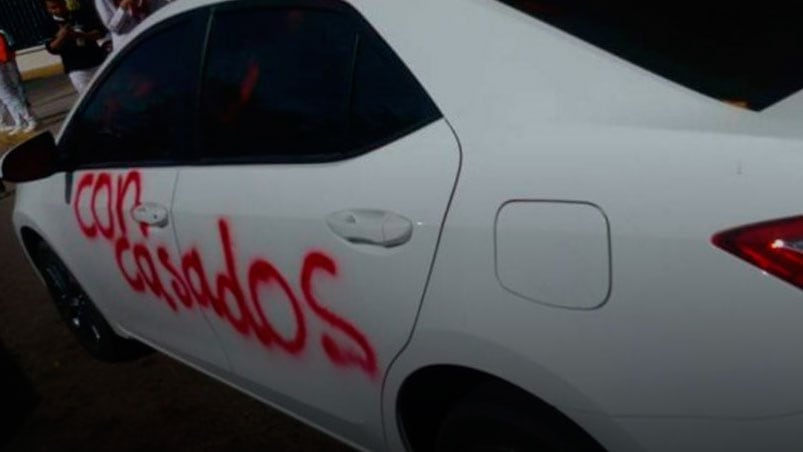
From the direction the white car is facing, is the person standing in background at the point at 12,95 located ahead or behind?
ahead

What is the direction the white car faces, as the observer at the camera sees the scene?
facing away from the viewer and to the left of the viewer

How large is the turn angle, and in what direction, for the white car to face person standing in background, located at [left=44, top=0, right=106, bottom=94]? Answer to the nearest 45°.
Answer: approximately 45° to its right

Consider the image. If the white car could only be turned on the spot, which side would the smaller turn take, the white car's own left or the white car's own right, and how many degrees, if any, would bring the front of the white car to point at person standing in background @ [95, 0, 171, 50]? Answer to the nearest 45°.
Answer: approximately 45° to the white car's own right
